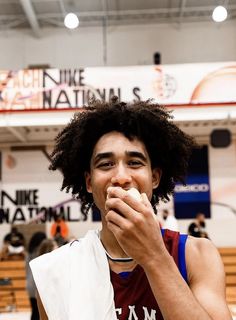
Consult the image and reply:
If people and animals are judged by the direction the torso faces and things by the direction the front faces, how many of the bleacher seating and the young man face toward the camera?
2

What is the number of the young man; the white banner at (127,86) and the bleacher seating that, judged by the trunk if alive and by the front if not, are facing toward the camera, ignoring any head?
3

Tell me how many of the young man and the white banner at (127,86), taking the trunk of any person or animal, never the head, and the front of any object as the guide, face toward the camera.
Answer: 2

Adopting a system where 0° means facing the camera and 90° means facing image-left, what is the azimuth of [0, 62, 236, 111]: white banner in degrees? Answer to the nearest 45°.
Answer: approximately 0°

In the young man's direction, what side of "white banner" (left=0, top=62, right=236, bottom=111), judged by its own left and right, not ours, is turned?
front

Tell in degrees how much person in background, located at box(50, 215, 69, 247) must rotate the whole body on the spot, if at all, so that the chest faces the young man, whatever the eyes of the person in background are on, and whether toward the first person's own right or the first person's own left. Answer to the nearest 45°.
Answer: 0° — they already face them
